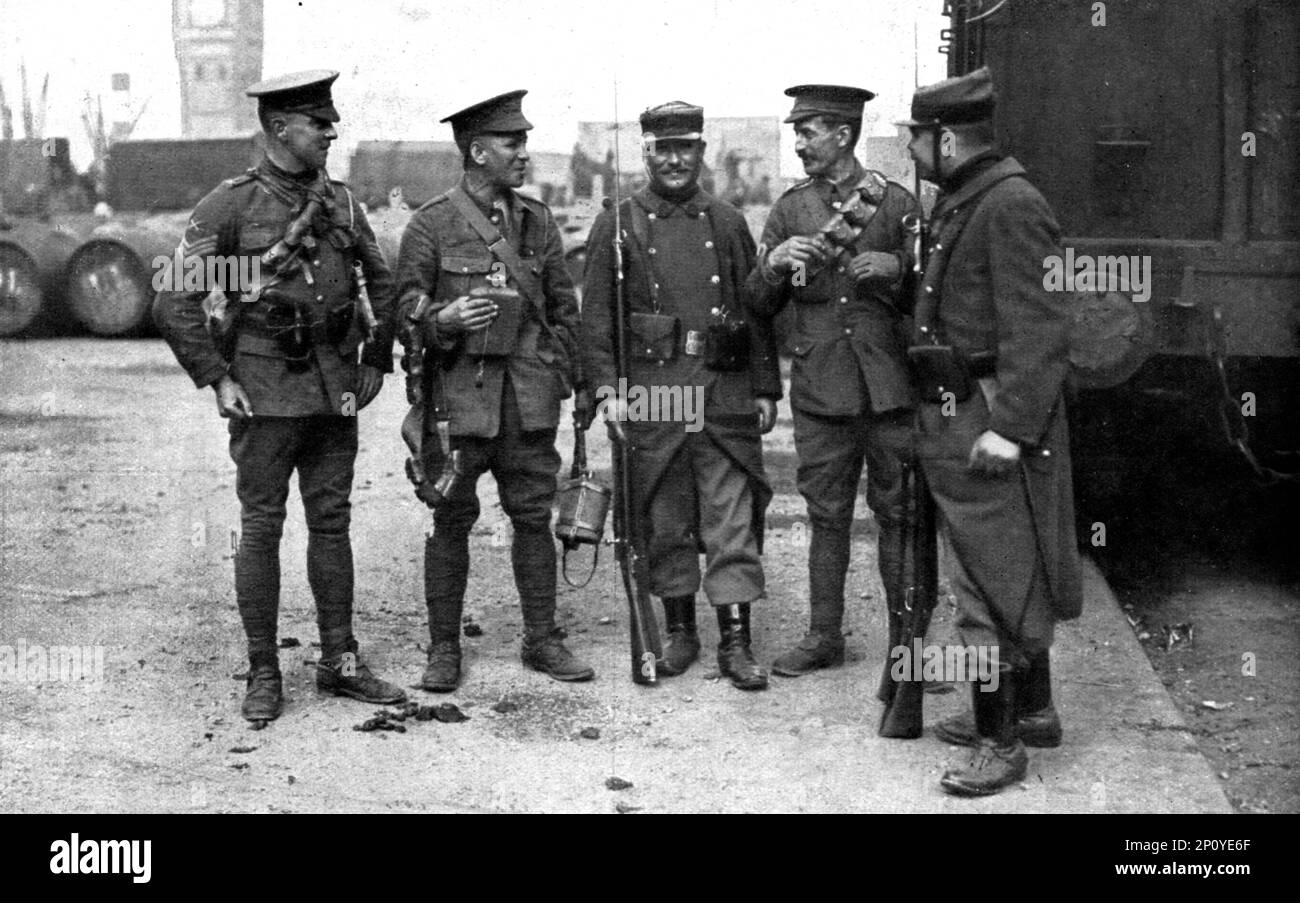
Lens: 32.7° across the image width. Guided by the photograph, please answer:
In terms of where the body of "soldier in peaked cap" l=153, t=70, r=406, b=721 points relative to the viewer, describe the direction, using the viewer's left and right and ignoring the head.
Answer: facing the viewer and to the right of the viewer

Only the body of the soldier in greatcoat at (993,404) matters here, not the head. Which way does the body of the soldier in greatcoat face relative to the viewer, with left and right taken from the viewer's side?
facing to the left of the viewer

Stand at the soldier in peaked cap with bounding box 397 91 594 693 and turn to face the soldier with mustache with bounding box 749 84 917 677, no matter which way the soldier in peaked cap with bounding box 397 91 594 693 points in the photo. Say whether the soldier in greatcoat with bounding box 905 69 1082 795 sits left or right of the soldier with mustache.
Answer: right

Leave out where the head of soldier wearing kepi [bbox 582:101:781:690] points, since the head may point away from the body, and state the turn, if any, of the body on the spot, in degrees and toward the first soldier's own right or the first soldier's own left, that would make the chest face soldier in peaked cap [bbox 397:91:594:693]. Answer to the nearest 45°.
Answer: approximately 90° to the first soldier's own right

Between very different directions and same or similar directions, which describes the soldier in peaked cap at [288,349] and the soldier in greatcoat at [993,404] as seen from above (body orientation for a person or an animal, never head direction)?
very different directions

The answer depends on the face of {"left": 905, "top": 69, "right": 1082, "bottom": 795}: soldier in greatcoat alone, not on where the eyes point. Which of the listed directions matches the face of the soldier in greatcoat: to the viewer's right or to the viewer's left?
to the viewer's left

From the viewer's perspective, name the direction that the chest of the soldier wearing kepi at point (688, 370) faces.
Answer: toward the camera

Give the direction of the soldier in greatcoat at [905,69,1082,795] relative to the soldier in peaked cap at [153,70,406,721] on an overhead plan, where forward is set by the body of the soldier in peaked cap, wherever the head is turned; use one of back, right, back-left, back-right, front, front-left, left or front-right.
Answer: front

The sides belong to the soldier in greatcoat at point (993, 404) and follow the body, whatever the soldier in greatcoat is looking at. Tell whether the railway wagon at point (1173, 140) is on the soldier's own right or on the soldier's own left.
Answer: on the soldier's own right
